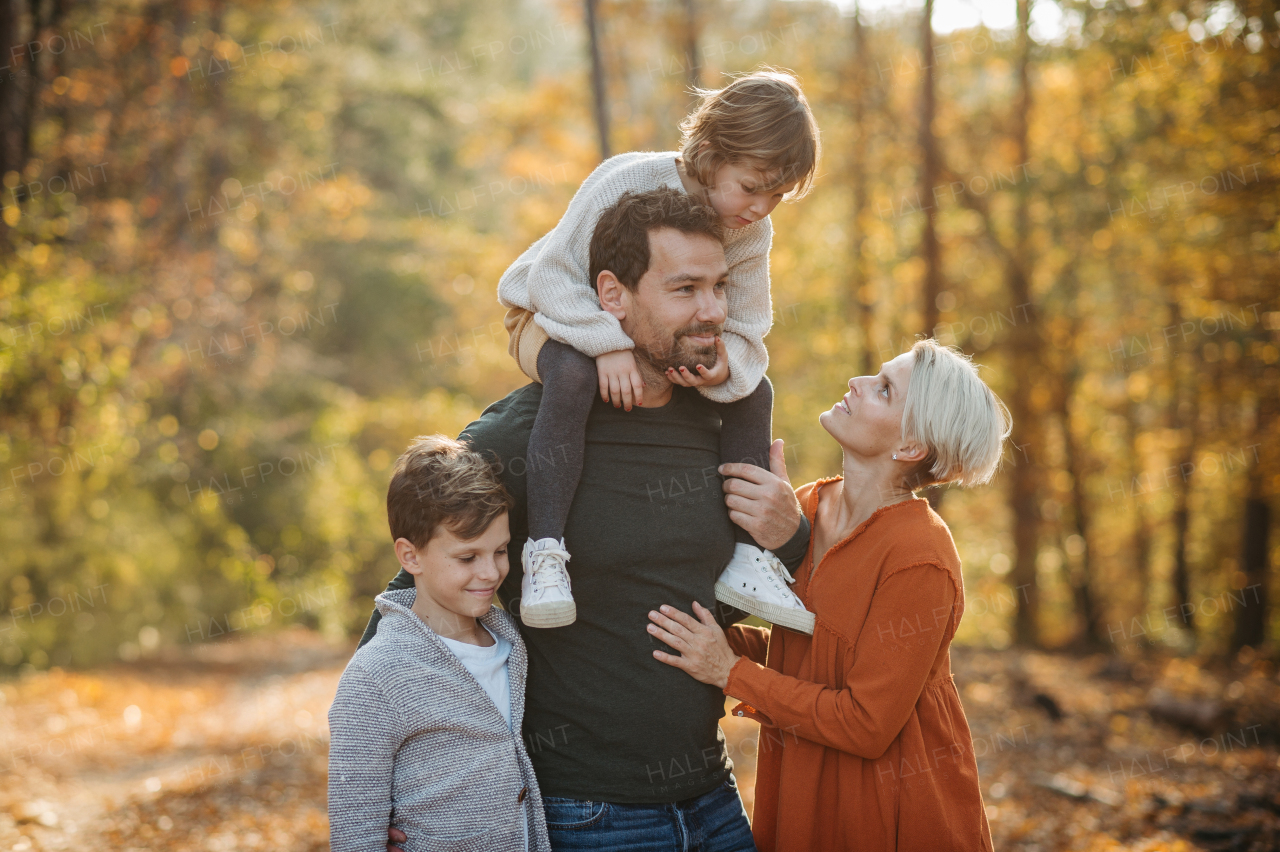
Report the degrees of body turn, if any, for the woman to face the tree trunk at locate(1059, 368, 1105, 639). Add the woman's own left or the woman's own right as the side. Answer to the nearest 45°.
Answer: approximately 90° to the woman's own right

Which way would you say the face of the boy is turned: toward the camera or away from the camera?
toward the camera

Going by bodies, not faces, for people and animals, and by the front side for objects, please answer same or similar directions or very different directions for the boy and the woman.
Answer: very different directions

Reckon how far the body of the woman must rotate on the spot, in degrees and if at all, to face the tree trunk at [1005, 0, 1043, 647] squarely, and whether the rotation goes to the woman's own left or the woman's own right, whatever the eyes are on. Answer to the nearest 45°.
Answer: approximately 90° to the woman's own right

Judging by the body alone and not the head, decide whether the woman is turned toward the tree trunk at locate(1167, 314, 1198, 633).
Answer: no

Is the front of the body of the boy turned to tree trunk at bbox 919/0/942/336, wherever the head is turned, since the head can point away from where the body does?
no

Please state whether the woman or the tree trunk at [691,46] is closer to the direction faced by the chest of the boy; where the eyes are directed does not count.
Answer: the woman

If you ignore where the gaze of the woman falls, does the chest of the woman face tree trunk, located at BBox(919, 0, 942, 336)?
no

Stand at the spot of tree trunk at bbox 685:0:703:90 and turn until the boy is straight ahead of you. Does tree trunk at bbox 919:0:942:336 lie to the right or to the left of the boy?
left

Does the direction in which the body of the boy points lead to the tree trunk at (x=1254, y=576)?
no

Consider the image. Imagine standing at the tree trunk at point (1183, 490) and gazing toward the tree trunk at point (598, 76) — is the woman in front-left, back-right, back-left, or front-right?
front-left

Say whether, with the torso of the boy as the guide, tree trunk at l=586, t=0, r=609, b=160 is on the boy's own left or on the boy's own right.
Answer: on the boy's own left

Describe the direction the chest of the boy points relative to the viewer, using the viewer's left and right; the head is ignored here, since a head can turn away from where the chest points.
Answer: facing the viewer and to the right of the viewer

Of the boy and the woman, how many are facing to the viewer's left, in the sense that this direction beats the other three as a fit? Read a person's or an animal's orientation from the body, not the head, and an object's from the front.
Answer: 1

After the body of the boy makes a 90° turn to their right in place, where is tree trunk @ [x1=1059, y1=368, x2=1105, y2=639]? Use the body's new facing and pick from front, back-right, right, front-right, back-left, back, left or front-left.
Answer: back

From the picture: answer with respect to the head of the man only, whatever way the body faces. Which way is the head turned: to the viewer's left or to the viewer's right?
to the viewer's right

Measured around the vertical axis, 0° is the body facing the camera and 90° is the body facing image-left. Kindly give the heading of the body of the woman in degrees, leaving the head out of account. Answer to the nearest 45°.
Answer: approximately 90°

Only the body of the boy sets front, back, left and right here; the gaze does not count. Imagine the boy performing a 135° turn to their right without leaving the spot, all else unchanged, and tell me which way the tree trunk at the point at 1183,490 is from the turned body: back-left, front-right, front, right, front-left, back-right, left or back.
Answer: back-right

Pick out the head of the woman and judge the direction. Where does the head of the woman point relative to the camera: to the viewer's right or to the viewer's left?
to the viewer's left
